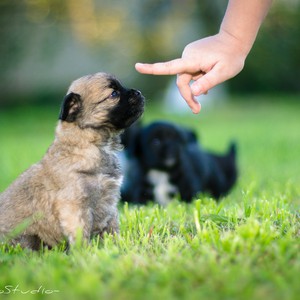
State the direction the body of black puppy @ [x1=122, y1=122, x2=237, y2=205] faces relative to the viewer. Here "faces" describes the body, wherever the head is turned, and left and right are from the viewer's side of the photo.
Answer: facing the viewer and to the left of the viewer
